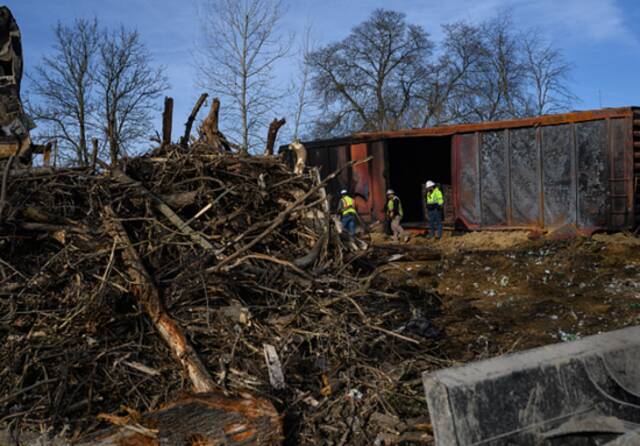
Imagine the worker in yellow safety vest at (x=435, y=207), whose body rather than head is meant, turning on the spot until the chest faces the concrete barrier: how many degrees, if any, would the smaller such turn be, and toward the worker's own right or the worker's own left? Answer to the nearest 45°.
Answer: approximately 90° to the worker's own left
